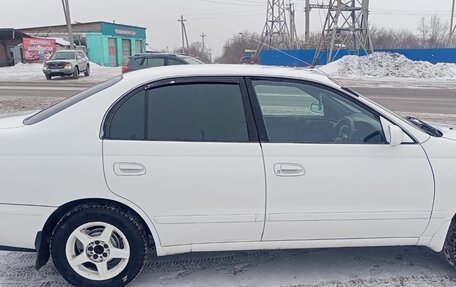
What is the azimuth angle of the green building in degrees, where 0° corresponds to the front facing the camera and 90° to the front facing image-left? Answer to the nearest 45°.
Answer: approximately 315°

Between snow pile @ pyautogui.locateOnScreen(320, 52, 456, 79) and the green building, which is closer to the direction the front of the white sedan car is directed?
the snow pile

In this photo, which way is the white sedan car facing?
to the viewer's right

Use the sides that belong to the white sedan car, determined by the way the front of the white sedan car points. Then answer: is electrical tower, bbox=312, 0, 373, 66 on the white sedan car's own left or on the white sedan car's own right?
on the white sedan car's own left

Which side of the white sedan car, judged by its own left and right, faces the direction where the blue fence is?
left

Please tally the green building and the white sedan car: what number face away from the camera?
0

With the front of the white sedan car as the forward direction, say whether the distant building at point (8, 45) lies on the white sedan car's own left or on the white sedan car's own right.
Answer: on the white sedan car's own left
